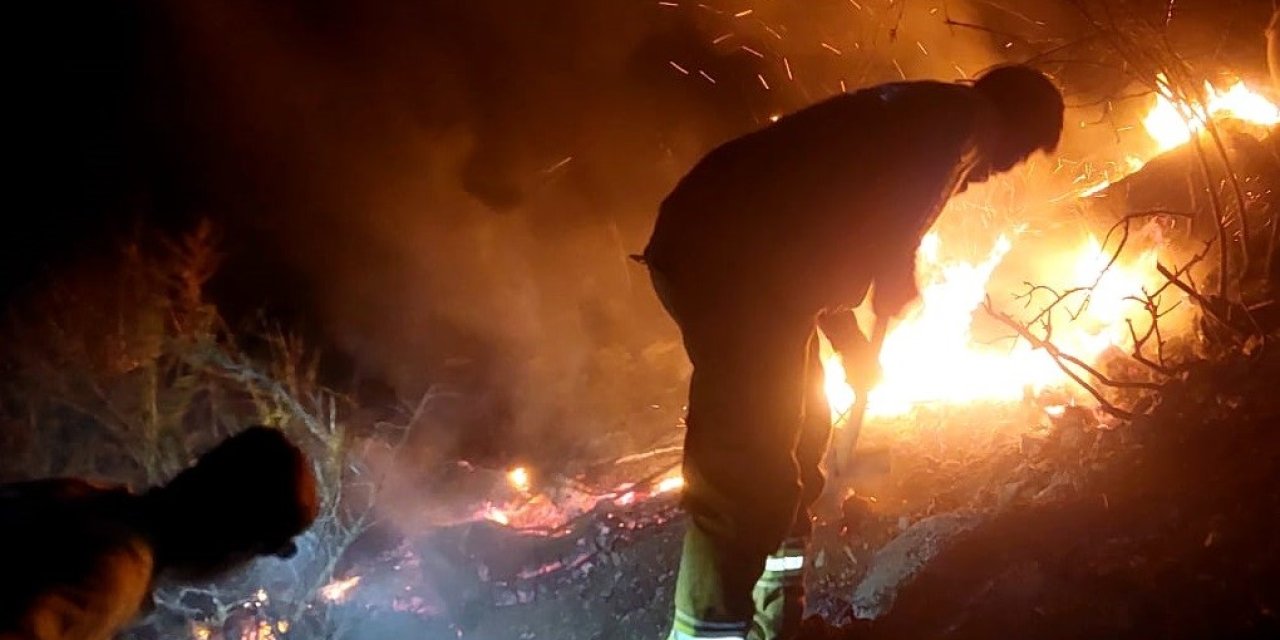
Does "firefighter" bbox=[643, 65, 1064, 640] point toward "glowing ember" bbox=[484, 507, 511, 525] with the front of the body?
no

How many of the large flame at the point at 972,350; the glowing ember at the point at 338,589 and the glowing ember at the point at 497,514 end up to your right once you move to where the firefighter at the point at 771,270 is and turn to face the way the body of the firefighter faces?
0

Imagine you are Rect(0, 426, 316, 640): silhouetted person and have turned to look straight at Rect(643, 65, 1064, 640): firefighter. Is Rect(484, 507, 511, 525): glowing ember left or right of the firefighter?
left

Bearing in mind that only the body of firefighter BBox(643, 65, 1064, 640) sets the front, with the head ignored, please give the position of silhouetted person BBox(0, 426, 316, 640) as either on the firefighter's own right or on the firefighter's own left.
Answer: on the firefighter's own right

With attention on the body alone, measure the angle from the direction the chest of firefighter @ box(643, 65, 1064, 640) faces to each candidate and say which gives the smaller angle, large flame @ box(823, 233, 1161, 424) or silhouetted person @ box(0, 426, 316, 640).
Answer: the large flame

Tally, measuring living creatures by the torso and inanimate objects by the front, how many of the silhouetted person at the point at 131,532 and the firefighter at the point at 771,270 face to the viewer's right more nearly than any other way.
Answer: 2

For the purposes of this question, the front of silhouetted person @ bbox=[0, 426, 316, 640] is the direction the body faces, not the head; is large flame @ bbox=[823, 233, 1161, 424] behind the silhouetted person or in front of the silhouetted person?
in front

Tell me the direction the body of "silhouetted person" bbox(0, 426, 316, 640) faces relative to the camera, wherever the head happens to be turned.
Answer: to the viewer's right

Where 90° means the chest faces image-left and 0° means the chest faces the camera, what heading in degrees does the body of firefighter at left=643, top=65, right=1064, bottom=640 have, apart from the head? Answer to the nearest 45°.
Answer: approximately 270°
